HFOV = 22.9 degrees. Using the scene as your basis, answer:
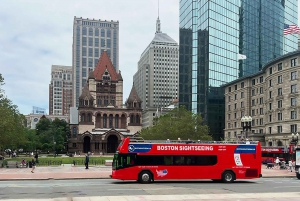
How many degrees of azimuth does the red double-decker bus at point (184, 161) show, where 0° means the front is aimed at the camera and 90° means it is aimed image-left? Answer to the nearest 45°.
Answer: approximately 90°
